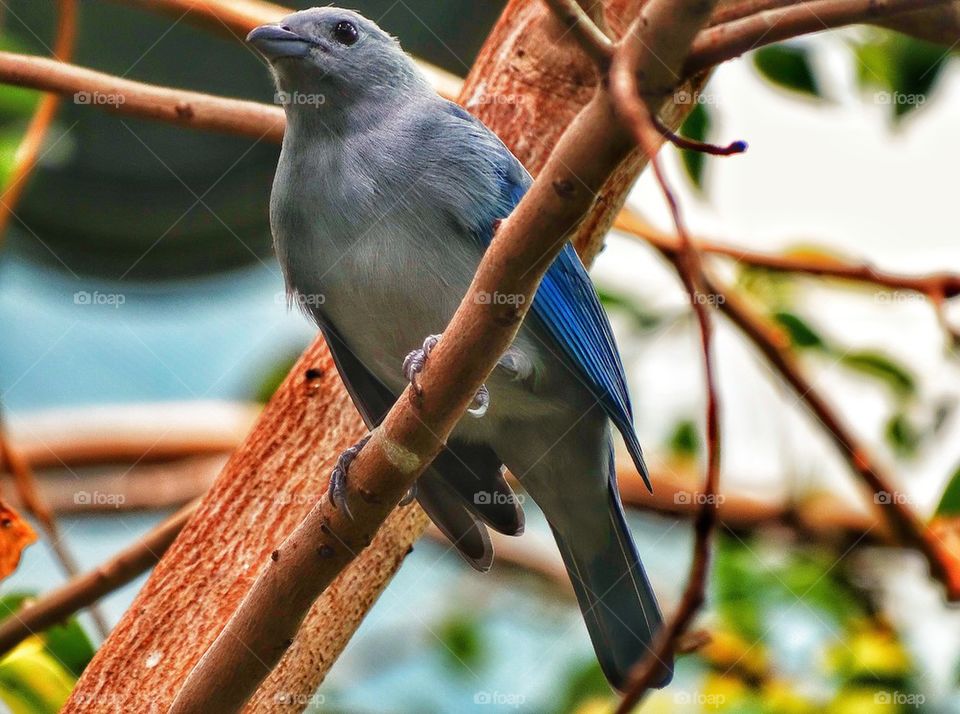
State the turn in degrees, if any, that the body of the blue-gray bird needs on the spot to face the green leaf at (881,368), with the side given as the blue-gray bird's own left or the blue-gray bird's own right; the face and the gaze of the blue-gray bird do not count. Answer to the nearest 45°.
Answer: approximately 180°

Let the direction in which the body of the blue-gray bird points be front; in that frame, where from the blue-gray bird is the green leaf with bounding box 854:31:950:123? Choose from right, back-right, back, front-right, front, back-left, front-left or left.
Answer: back

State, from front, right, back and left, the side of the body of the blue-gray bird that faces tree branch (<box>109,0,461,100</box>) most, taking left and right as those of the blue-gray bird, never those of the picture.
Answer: right

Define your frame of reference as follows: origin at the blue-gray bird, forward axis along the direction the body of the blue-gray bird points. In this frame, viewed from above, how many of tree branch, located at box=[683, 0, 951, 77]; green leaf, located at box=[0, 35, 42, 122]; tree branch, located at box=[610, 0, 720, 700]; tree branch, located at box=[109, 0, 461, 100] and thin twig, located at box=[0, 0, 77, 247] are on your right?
3

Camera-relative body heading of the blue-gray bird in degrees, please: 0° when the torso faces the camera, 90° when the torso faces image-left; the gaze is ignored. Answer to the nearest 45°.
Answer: approximately 45°

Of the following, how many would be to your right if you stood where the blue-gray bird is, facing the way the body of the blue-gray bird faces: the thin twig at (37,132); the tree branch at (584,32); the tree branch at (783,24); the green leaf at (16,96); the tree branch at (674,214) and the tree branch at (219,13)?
3

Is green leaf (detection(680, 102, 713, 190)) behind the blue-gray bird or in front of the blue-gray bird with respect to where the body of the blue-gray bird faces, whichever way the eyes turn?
behind

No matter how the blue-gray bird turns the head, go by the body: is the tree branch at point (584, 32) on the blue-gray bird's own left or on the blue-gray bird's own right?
on the blue-gray bird's own left

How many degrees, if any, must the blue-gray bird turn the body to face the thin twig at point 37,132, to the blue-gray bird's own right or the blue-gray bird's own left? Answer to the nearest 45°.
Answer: approximately 90° to the blue-gray bird's own right

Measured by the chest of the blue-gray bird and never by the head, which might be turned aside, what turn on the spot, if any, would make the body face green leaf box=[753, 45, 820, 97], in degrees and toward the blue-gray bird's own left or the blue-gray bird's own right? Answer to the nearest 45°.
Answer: approximately 180°

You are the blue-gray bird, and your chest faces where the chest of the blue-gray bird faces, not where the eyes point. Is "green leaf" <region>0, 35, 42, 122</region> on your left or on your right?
on your right
